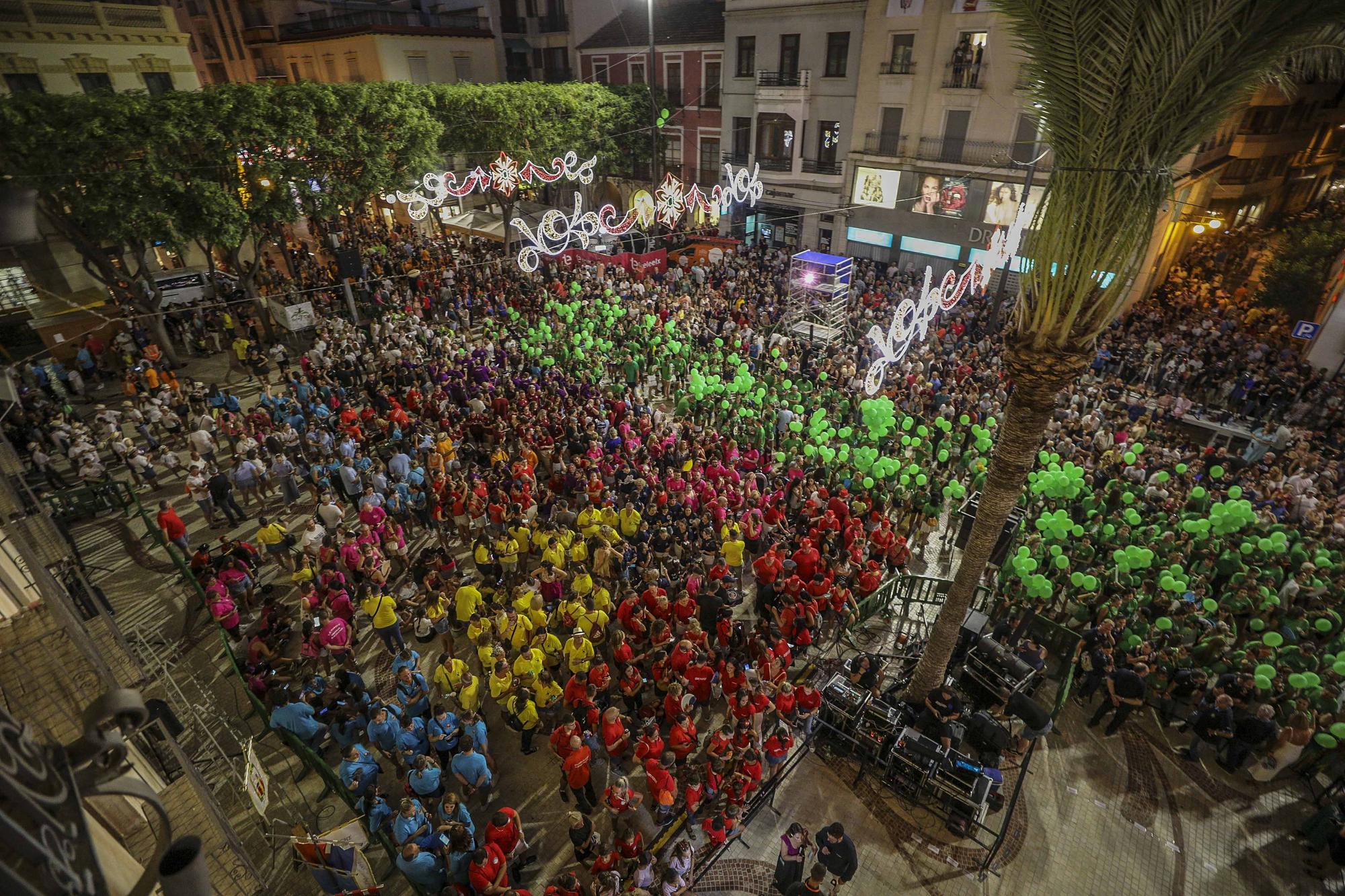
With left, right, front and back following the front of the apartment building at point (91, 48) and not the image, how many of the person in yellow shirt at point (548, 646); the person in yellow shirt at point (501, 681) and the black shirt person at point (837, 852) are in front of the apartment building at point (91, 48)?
3

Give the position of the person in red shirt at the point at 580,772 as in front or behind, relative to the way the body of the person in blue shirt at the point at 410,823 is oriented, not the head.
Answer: in front

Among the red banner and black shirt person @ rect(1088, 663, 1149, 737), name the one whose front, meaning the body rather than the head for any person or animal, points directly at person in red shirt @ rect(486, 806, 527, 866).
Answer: the red banner

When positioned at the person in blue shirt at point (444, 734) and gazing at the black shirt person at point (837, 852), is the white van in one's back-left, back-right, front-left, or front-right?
back-left

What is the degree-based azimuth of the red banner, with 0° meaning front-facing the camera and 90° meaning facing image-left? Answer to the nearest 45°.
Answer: approximately 0°
